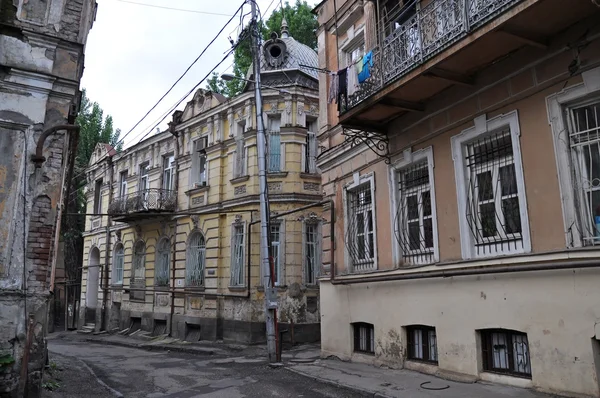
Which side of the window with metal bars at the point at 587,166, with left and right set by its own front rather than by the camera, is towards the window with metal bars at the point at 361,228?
right

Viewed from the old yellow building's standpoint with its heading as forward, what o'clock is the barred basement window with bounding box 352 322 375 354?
The barred basement window is roughly at 10 o'clock from the old yellow building.

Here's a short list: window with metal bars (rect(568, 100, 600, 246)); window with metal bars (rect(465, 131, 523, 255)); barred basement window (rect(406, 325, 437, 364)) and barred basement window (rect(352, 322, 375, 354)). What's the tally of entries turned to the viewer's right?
0

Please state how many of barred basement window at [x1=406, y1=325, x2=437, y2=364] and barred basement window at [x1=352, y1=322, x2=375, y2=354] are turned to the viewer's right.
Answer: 0

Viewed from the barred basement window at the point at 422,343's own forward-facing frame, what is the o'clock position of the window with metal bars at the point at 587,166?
The window with metal bars is roughly at 9 o'clock from the barred basement window.

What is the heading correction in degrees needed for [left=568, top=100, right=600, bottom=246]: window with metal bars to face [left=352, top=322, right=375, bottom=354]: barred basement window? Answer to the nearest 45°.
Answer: approximately 90° to its right

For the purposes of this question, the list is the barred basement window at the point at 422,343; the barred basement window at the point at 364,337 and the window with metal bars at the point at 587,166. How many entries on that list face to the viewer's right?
0

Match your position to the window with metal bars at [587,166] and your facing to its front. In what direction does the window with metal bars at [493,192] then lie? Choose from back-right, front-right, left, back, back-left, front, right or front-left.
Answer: right

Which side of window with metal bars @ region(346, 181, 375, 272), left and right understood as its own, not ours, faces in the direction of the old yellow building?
right

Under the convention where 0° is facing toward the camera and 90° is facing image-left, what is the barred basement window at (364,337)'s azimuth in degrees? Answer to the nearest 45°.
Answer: approximately 45°

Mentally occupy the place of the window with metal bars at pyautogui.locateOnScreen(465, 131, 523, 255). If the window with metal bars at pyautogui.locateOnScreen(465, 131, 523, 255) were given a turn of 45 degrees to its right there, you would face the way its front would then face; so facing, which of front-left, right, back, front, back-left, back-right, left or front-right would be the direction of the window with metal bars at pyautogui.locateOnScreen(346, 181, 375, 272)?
front-right

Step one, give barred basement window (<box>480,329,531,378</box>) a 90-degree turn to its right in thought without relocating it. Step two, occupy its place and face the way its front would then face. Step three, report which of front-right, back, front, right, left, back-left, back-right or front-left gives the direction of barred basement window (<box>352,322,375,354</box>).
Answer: front
